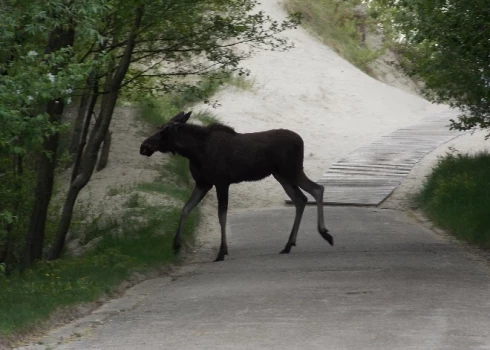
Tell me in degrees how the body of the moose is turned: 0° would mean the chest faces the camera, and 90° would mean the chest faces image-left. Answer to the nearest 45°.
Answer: approximately 90°

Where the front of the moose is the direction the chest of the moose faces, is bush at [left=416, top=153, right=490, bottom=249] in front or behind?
behind

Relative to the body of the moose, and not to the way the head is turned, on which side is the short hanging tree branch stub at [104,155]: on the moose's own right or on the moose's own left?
on the moose's own right

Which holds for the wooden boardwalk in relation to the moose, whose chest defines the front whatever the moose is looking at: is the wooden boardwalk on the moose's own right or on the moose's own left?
on the moose's own right

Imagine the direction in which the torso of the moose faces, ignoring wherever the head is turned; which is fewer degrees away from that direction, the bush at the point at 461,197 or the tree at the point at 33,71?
the tree

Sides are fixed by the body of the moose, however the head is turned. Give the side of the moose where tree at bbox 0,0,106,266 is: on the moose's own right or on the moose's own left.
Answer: on the moose's own left
